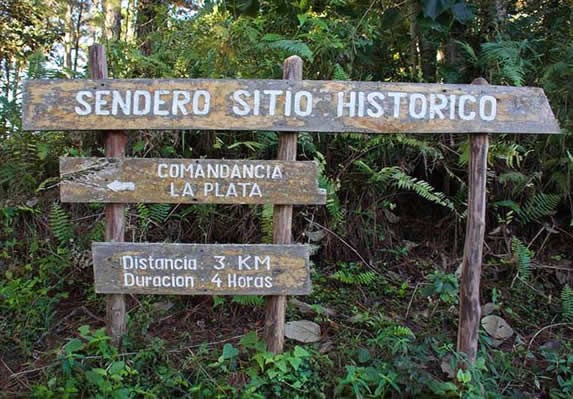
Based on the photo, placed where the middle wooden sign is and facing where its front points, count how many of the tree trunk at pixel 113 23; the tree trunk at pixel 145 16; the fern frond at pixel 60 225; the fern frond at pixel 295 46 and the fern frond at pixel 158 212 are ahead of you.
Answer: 0

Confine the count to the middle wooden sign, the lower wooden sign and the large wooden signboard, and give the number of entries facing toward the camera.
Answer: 3

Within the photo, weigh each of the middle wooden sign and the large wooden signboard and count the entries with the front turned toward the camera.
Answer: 2

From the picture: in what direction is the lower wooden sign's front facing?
toward the camera

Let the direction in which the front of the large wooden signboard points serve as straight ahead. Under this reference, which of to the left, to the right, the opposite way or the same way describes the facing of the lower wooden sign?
the same way

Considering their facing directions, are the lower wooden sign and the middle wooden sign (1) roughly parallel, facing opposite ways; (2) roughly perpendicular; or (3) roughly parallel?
roughly parallel

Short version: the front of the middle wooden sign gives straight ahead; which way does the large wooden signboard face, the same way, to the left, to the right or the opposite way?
the same way

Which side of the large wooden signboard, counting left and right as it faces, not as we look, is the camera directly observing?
front

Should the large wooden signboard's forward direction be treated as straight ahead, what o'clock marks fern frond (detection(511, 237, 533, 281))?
The fern frond is roughly at 8 o'clock from the large wooden signboard.

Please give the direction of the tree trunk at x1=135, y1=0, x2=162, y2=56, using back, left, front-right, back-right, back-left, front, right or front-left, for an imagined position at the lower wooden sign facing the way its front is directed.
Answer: back

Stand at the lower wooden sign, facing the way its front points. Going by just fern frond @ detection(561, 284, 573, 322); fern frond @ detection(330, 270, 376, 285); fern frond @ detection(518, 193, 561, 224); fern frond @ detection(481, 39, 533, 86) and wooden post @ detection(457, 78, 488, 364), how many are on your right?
0

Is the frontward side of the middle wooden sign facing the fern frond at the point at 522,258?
no

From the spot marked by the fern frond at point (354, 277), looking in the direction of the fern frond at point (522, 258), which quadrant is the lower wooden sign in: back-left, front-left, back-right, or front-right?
back-right

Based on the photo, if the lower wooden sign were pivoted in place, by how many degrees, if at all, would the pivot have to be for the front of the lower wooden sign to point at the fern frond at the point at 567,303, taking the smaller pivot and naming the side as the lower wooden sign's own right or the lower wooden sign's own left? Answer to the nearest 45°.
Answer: approximately 90° to the lower wooden sign's own left

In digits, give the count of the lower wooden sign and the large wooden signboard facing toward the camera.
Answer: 2

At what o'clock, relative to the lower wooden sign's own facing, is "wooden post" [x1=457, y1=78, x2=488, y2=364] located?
The wooden post is roughly at 9 o'clock from the lower wooden sign.
